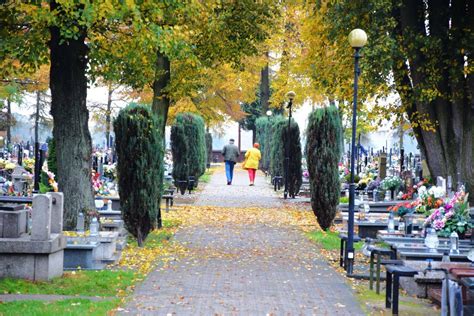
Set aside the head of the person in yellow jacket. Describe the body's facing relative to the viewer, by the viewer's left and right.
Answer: facing away from the viewer

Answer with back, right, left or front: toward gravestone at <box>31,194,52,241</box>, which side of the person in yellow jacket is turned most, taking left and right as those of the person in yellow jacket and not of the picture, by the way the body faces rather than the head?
back

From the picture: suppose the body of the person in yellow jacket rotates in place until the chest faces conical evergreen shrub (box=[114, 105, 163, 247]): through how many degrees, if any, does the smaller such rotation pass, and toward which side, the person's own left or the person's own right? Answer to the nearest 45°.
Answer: approximately 180°

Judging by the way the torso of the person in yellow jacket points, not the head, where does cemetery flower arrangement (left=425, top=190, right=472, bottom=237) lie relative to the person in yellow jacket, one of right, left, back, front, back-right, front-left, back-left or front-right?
back

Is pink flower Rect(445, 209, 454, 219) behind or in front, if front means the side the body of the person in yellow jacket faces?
behind

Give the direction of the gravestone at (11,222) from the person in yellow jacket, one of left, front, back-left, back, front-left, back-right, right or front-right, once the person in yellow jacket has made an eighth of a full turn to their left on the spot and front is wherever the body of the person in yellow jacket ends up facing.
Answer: back-left

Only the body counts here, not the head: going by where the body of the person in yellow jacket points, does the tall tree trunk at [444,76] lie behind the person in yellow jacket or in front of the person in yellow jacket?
behind

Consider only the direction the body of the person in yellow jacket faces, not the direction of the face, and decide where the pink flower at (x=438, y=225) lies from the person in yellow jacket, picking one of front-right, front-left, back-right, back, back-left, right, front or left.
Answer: back
